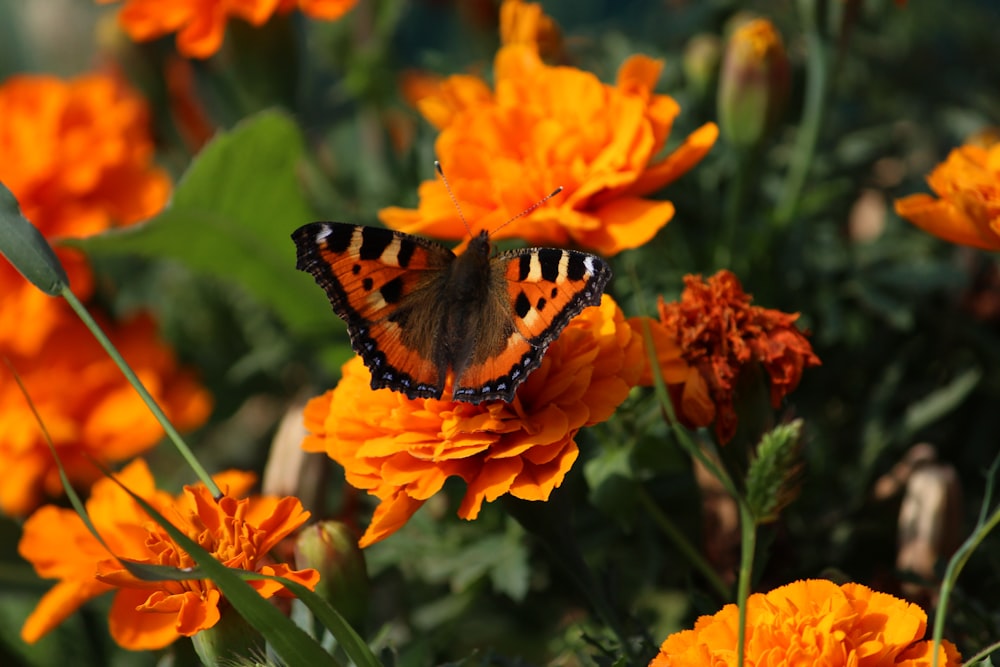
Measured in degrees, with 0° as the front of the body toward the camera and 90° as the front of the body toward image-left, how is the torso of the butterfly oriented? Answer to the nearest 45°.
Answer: approximately 180°

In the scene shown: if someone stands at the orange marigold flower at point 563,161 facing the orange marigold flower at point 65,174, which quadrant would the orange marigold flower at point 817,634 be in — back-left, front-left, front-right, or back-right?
back-left
